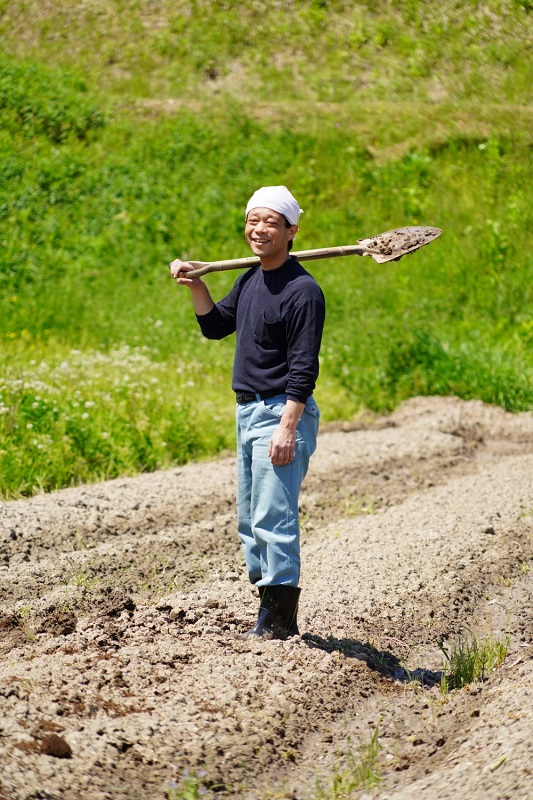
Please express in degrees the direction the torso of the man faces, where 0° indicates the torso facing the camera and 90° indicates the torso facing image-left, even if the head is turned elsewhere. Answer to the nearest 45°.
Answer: approximately 45°

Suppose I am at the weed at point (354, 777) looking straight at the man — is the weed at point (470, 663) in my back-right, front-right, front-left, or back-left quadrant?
front-right

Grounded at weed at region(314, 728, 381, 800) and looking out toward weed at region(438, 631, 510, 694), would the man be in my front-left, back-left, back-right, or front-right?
front-left

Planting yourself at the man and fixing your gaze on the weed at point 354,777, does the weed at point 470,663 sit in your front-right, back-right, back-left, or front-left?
front-left

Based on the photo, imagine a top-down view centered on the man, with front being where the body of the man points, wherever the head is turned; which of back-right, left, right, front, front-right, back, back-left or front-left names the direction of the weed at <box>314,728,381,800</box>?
front-left
